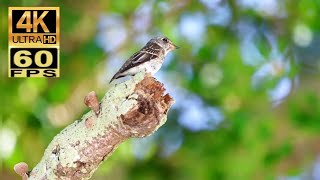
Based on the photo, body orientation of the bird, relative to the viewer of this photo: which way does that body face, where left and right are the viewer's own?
facing to the right of the viewer
